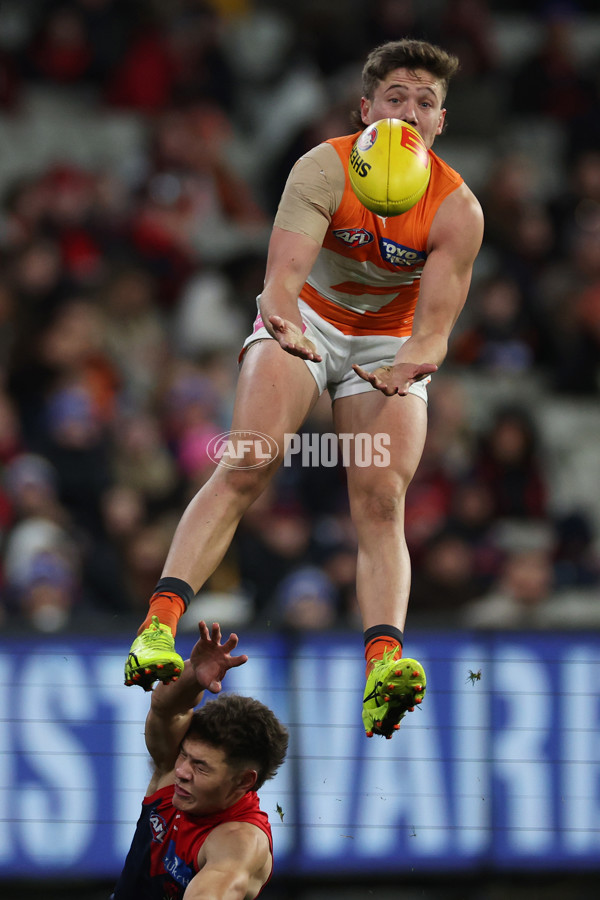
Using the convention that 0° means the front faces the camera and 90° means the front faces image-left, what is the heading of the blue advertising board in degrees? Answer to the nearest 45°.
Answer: approximately 0°
